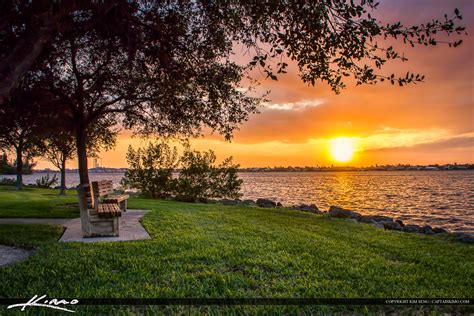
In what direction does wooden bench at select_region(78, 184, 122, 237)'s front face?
to the viewer's right

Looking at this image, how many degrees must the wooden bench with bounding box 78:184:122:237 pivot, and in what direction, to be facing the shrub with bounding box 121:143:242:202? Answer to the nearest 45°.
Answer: approximately 90° to its left
